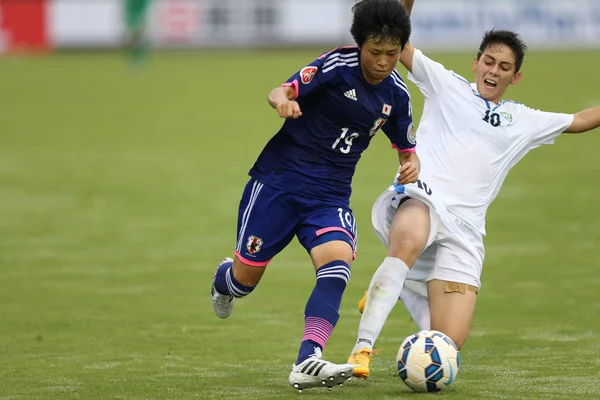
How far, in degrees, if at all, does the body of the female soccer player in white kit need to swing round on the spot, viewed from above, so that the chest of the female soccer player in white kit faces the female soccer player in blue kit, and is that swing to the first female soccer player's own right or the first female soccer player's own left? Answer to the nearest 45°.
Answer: approximately 45° to the first female soccer player's own right

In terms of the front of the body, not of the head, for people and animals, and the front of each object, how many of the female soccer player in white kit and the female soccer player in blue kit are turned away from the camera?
0

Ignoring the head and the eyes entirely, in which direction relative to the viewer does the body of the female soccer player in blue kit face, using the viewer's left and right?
facing the viewer and to the right of the viewer

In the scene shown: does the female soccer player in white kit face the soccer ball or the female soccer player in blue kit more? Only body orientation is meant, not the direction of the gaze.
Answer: the soccer ball

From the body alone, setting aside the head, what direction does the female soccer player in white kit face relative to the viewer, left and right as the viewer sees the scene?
facing the viewer

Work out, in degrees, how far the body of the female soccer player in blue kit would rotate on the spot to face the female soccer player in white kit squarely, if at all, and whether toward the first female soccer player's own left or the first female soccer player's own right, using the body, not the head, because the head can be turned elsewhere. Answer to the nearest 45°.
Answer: approximately 90° to the first female soccer player's own left

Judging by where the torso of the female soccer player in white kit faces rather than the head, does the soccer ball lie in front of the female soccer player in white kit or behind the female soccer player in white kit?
in front
